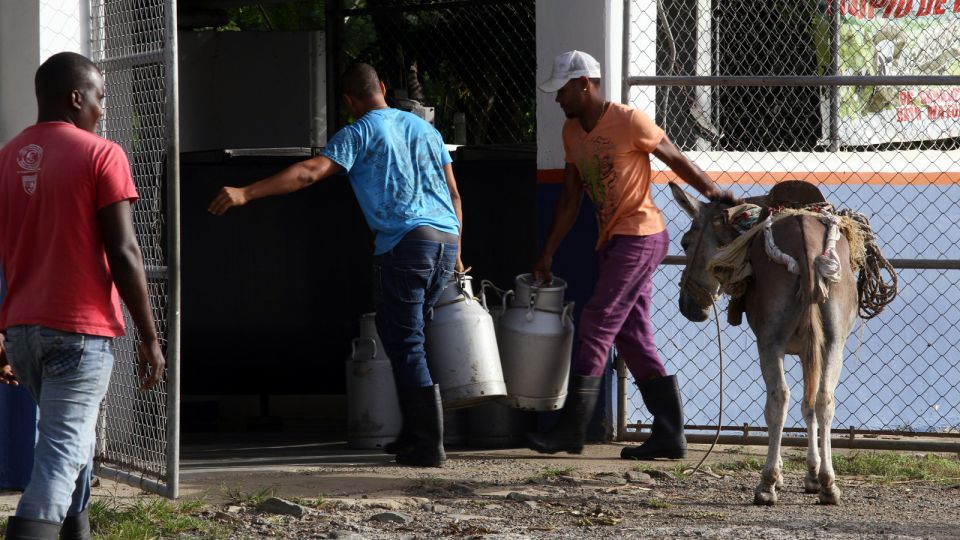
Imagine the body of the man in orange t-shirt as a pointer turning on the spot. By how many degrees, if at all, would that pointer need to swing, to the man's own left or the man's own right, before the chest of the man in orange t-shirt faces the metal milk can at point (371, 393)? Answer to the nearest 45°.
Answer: approximately 45° to the man's own right

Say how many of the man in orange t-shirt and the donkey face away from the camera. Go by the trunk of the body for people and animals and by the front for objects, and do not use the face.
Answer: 1

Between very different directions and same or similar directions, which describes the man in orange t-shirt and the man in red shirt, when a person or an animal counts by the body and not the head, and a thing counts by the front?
very different directions

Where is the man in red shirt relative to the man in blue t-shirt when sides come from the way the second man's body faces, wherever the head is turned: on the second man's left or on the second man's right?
on the second man's left

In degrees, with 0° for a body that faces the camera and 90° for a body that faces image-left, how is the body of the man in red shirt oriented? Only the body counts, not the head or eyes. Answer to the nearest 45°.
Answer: approximately 225°

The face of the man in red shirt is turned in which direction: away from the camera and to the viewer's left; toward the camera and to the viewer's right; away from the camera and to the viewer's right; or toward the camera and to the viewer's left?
away from the camera and to the viewer's right

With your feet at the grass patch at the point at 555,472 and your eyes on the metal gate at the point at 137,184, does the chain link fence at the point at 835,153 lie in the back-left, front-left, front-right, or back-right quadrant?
back-right

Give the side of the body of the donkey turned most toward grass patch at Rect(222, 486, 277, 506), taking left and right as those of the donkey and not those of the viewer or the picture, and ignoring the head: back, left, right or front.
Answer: left

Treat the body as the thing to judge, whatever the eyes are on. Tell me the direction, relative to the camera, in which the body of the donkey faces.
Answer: away from the camera
